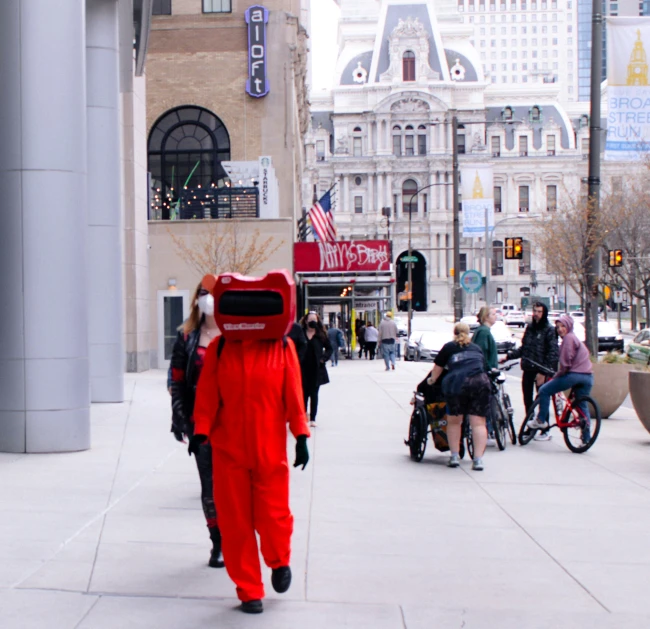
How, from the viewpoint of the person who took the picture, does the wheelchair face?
facing away from the viewer

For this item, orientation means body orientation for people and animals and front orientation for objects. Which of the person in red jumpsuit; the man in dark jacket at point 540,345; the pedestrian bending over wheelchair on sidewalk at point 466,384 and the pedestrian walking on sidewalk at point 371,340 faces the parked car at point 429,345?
the pedestrian bending over wheelchair on sidewalk at point 466,384

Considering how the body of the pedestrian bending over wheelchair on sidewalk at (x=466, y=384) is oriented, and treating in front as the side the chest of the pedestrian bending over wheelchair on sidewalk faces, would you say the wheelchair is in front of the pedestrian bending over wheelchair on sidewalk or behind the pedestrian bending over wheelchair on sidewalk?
in front

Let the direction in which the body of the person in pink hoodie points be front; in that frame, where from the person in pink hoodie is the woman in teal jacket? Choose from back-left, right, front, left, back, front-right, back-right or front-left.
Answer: front

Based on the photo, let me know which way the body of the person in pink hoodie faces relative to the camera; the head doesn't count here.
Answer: to the viewer's left

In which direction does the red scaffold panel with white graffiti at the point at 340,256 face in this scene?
toward the camera

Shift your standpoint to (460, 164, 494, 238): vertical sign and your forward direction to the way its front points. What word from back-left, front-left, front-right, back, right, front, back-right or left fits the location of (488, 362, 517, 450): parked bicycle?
front

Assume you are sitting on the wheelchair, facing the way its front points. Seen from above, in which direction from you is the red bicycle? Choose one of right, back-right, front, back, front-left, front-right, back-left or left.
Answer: front-right

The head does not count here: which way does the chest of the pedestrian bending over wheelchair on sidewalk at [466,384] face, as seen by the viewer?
away from the camera

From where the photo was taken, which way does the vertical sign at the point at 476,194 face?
toward the camera

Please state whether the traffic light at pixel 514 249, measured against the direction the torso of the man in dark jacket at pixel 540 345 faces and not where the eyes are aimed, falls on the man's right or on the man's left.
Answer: on the man's right

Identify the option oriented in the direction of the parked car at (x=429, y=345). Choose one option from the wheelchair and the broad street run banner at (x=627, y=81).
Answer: the wheelchair

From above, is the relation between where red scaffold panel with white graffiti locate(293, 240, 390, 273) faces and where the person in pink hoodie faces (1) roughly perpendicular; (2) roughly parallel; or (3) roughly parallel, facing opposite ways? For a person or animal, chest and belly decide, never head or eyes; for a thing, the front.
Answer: roughly perpendicular

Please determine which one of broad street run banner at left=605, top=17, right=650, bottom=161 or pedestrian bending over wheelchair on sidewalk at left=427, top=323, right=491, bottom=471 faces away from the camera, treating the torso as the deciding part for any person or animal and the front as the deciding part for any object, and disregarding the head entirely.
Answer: the pedestrian bending over wheelchair on sidewalk
